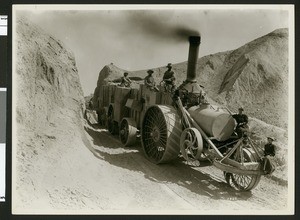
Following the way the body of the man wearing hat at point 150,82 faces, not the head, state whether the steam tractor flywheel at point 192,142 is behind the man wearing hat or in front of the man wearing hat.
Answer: in front

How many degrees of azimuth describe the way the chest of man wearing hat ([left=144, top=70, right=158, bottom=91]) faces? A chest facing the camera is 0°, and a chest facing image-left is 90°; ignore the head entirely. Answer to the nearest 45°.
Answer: approximately 315°

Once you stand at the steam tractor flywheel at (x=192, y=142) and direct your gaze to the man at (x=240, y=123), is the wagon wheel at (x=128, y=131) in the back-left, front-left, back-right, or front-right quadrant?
back-left
